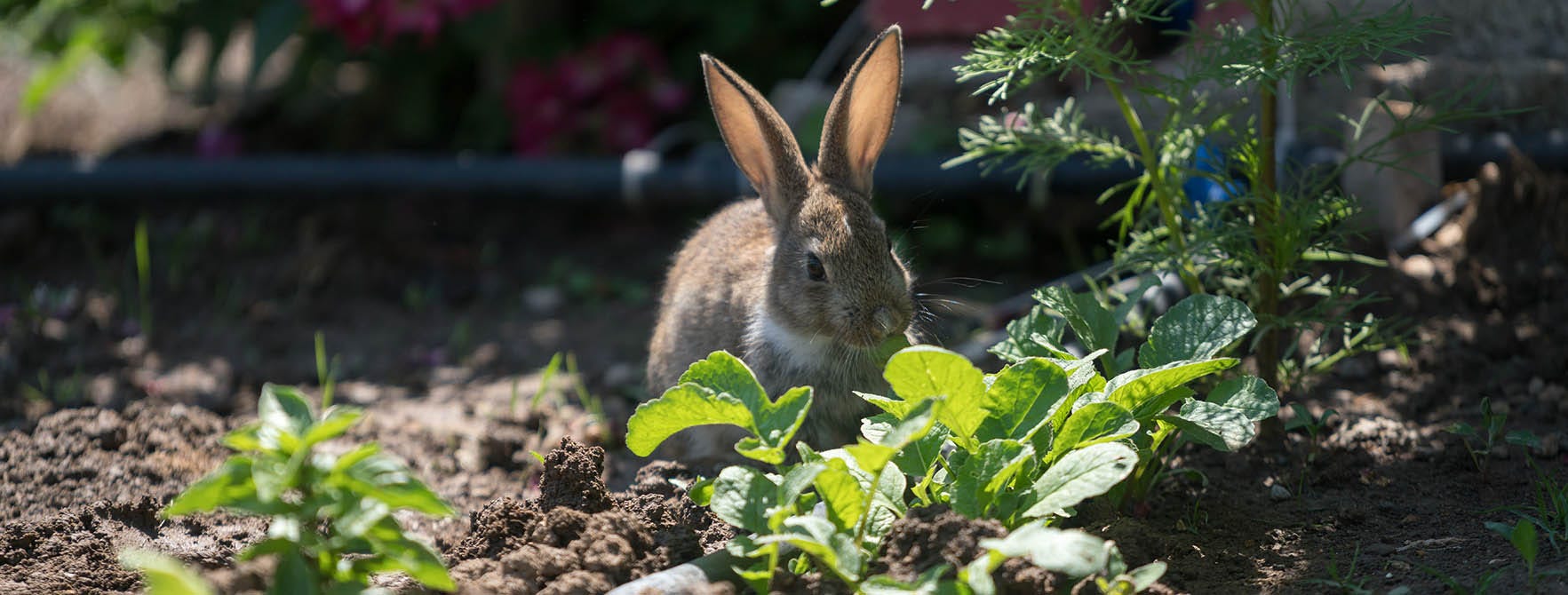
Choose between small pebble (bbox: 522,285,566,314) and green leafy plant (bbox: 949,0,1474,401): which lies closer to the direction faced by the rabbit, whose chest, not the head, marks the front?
the green leafy plant

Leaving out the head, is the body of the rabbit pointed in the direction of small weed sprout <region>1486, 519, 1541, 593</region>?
yes

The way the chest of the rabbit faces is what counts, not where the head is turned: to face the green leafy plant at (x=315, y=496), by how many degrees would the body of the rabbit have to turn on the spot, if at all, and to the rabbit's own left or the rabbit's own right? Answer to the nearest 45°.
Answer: approximately 90° to the rabbit's own right

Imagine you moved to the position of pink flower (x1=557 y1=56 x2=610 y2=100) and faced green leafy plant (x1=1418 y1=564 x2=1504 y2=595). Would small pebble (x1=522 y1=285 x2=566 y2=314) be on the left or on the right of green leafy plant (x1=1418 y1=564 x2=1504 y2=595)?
right

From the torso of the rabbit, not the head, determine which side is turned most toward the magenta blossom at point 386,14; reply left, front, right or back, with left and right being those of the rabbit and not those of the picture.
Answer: back

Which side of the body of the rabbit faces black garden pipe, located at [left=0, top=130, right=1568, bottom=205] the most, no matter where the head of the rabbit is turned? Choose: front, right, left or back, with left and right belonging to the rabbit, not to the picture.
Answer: back

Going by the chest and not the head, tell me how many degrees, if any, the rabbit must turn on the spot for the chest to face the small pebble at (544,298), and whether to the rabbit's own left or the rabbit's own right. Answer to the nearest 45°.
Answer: approximately 180°

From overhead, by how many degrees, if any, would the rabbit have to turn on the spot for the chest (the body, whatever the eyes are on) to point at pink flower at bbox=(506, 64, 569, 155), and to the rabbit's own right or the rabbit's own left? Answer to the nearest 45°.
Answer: approximately 135° to the rabbit's own left

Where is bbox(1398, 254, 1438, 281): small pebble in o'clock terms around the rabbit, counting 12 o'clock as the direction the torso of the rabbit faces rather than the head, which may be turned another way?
The small pebble is roughly at 10 o'clock from the rabbit.

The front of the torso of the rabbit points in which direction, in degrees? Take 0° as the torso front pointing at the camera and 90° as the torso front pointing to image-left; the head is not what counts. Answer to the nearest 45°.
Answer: approximately 315°

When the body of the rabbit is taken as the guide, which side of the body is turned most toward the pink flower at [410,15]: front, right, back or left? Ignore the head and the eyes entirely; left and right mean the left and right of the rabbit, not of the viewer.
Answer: back
